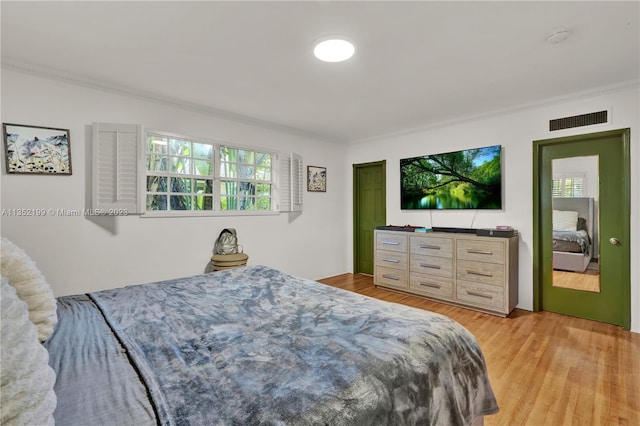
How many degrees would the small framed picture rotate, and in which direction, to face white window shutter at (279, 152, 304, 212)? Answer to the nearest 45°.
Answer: approximately 90° to its right

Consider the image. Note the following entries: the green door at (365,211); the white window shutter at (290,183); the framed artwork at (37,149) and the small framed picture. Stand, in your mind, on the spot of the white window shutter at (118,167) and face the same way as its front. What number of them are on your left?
3

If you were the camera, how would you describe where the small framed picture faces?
facing the viewer and to the right of the viewer

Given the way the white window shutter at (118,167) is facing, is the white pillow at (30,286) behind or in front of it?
in front

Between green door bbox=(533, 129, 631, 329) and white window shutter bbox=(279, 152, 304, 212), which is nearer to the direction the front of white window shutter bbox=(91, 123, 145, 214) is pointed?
the green door

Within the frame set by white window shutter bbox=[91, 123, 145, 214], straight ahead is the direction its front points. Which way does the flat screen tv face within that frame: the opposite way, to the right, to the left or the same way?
to the right

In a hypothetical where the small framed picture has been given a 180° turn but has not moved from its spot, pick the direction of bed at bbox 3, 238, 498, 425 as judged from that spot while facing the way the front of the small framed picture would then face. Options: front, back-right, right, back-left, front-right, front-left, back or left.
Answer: back-left

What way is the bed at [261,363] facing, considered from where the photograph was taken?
facing away from the viewer and to the right of the viewer

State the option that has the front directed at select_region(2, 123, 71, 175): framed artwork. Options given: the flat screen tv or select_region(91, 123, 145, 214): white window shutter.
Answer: the flat screen tv

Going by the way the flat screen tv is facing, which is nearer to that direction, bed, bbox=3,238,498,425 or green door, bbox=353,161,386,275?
the bed

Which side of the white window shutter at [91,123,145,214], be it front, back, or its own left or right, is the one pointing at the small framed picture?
left

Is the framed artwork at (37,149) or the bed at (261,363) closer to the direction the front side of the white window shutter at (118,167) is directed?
the bed

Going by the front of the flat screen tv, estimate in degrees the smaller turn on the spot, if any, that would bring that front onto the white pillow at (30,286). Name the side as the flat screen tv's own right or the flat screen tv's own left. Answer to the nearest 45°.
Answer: approximately 45° to the flat screen tv's own left

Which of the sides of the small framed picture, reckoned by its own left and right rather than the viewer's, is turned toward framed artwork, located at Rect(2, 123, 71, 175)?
right

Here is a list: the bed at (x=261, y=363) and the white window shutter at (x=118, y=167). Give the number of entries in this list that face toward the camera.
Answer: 1
